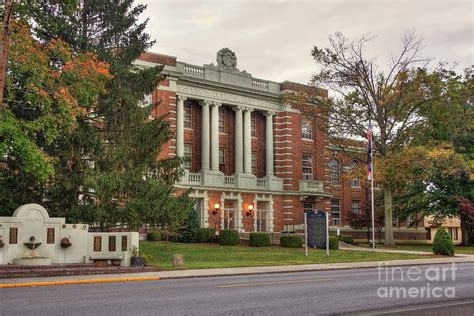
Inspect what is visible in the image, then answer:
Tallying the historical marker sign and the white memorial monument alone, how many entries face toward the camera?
2

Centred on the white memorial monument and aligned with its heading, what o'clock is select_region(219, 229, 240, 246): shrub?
The shrub is roughly at 7 o'clock from the white memorial monument.

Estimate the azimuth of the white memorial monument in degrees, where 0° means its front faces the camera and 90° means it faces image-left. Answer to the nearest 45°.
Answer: approximately 0°

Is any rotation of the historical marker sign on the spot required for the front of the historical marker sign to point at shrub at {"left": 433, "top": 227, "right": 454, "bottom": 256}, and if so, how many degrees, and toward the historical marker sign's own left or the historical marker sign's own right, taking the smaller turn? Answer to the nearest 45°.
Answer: approximately 135° to the historical marker sign's own left

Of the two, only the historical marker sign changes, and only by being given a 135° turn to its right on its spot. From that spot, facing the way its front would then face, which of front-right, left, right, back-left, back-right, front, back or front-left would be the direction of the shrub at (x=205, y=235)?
front

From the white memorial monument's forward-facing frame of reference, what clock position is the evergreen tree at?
The evergreen tree is roughly at 7 o'clock from the white memorial monument.

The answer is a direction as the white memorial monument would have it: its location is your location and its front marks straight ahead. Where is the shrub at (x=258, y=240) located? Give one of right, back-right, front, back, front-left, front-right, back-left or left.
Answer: back-left

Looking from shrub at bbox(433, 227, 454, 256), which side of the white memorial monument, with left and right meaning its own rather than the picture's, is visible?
left

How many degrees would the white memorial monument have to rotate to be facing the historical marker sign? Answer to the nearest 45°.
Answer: approximately 135° to its left

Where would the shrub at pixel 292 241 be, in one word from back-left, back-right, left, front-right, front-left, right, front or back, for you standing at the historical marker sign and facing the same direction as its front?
back
